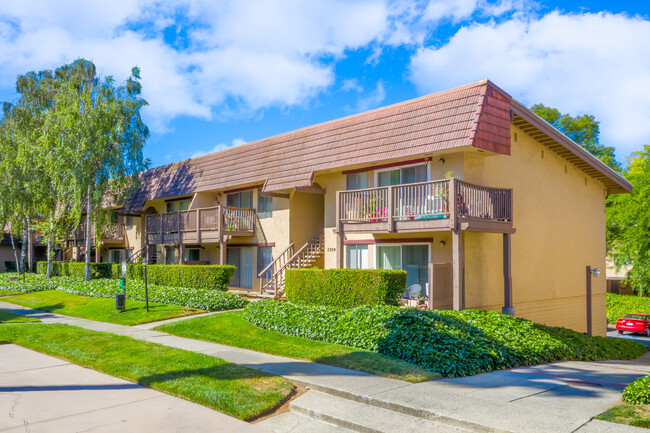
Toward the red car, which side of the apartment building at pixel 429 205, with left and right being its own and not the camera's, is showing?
left

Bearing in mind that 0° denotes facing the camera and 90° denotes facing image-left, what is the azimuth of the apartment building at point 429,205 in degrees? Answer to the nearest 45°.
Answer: approximately 45°

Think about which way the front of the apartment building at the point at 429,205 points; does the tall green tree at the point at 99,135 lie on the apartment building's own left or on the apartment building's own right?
on the apartment building's own right

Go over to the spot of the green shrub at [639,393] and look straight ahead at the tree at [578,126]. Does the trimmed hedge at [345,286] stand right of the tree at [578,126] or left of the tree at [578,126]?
left

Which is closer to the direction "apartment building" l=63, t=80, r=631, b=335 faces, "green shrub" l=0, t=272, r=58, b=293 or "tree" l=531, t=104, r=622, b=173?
the green shrub

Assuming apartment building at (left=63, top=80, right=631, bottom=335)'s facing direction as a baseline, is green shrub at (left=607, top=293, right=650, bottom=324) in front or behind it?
behind

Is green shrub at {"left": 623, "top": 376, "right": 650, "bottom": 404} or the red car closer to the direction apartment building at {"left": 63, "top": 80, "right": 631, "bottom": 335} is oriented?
the green shrub
